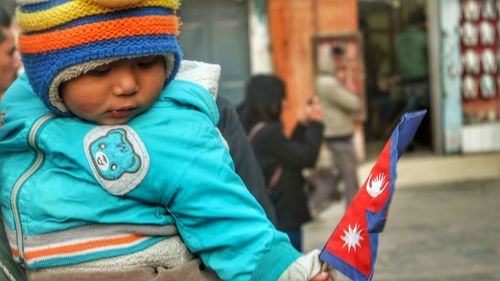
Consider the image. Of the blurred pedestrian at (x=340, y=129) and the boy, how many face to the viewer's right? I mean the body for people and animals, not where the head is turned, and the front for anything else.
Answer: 1

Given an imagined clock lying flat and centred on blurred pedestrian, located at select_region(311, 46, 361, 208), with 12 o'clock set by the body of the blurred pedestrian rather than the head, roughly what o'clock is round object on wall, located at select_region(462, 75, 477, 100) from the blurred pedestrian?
The round object on wall is roughly at 10 o'clock from the blurred pedestrian.

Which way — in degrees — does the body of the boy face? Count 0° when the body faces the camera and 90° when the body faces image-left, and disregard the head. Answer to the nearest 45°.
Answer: approximately 45°

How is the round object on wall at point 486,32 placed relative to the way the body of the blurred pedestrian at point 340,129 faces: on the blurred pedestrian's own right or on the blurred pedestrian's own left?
on the blurred pedestrian's own left

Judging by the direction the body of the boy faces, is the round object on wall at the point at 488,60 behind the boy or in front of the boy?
behind
